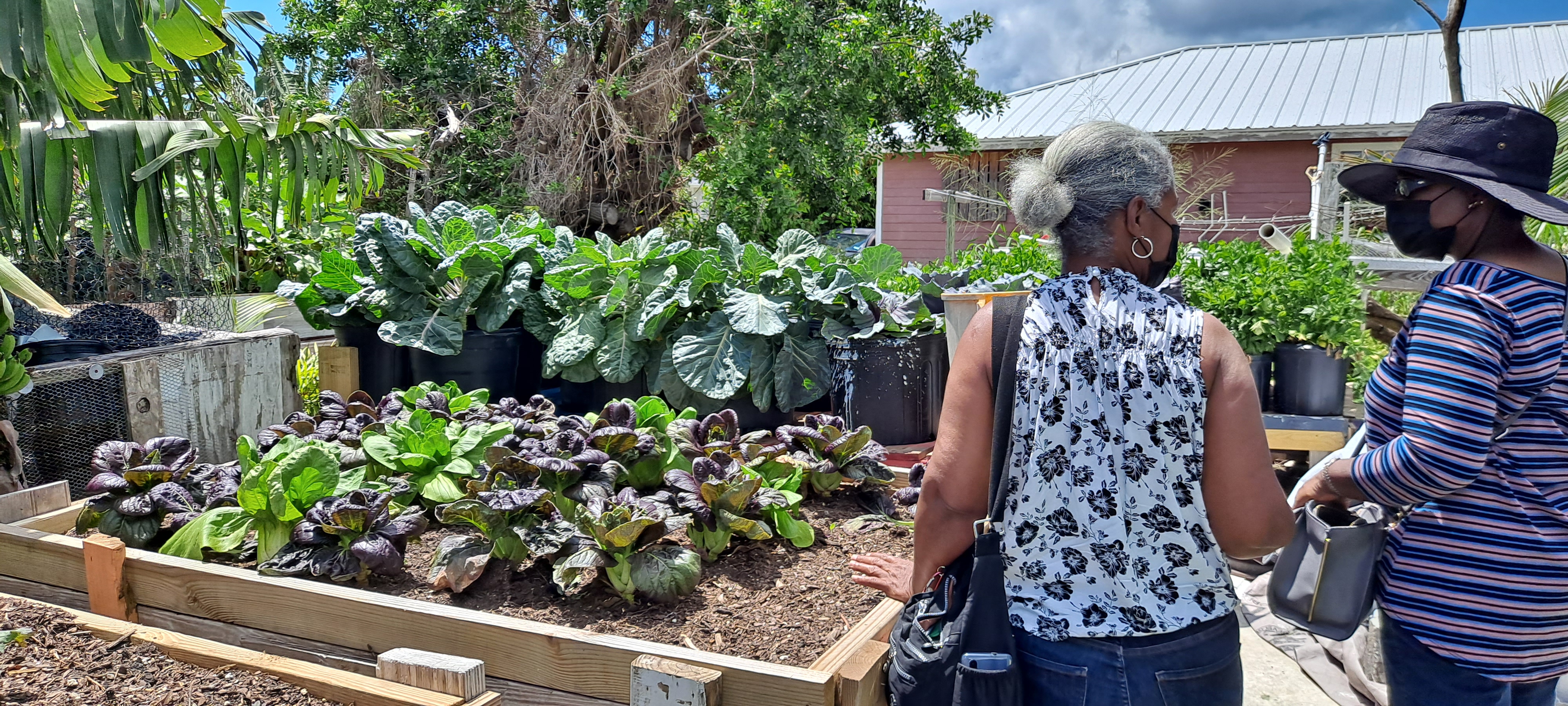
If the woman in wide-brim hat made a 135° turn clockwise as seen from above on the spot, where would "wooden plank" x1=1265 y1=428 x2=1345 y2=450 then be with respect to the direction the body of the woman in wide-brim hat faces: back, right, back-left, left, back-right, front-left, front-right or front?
front-left

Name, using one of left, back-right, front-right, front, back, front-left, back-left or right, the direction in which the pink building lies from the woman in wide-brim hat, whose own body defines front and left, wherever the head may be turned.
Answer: right

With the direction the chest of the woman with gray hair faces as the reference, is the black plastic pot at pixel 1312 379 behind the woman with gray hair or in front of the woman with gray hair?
in front

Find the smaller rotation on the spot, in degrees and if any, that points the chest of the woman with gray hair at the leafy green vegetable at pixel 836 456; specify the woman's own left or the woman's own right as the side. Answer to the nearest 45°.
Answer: approximately 45° to the woman's own left

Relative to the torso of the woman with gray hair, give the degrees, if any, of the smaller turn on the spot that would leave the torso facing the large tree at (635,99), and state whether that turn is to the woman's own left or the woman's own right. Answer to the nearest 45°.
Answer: approximately 45° to the woman's own left

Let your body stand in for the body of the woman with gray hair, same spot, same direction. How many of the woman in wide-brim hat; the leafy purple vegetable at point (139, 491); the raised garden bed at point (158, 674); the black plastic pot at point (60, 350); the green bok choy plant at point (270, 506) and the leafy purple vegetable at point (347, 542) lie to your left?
5

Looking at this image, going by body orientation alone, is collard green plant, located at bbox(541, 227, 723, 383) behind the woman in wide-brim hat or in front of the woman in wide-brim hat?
in front

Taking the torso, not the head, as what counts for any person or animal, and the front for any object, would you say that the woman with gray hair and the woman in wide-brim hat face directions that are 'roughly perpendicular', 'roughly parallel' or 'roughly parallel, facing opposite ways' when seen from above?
roughly perpendicular

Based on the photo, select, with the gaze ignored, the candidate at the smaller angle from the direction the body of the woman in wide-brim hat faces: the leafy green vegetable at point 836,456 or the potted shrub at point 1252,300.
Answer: the leafy green vegetable

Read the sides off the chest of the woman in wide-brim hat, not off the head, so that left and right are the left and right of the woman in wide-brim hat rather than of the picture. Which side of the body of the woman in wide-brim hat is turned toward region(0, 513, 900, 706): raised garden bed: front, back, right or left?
front

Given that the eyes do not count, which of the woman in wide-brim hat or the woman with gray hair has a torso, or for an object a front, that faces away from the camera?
the woman with gray hair

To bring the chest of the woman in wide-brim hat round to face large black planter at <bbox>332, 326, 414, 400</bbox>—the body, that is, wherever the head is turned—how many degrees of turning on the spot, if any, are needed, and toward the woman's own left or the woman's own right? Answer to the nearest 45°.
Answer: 0° — they already face it

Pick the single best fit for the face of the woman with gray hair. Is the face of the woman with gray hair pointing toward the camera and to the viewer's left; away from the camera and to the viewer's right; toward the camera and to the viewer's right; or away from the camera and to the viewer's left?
away from the camera and to the viewer's right

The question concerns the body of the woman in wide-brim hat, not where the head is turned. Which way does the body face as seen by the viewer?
to the viewer's left

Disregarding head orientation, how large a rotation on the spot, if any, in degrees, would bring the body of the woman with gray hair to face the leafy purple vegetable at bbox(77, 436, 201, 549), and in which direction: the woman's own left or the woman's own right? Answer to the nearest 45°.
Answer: approximately 90° to the woman's own left

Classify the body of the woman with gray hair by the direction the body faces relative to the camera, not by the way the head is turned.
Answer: away from the camera

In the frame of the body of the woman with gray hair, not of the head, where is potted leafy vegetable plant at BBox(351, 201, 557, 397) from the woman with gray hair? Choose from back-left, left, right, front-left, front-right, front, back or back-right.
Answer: front-left

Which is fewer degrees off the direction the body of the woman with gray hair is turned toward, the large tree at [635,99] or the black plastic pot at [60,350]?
the large tree

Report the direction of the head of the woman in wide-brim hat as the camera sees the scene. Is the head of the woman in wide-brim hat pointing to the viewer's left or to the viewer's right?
to the viewer's left
